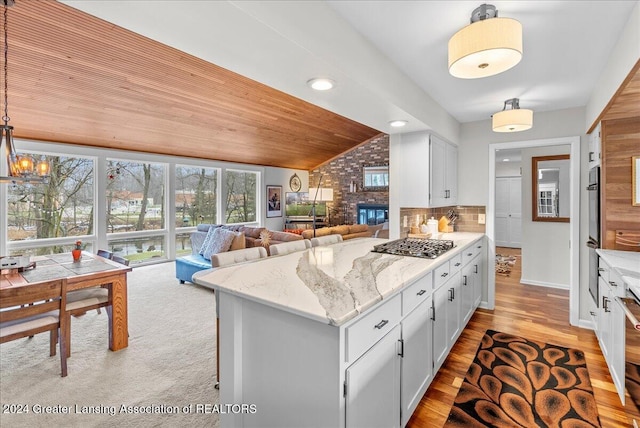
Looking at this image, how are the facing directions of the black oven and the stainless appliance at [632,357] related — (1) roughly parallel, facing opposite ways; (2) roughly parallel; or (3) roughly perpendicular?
roughly parallel

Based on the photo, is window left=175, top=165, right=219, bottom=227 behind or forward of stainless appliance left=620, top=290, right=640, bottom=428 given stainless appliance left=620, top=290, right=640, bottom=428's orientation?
forward

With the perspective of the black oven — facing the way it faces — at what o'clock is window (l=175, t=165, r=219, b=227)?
The window is roughly at 12 o'clock from the black oven.

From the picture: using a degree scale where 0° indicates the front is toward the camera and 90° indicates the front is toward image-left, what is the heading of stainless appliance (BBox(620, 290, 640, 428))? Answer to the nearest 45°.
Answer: approximately 90°

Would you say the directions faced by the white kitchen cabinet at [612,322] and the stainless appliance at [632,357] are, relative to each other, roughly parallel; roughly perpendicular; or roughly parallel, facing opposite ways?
roughly parallel

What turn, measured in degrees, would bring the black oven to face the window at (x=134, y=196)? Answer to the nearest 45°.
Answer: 0° — it already faces it

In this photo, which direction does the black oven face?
to the viewer's left

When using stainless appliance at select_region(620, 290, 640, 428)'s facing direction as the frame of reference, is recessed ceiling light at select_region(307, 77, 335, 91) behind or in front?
in front

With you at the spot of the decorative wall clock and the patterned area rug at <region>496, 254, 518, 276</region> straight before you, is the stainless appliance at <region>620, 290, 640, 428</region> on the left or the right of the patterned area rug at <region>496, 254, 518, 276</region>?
right

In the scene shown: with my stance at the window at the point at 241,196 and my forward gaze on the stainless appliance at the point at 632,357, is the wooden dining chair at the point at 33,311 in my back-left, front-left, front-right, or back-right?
front-right

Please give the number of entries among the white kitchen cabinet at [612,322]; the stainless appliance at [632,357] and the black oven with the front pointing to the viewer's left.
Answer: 3

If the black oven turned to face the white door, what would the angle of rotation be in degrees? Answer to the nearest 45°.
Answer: approximately 90° to its right

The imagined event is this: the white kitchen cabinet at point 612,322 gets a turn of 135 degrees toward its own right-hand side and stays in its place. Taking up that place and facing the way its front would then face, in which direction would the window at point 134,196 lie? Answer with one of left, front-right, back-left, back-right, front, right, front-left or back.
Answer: back-left

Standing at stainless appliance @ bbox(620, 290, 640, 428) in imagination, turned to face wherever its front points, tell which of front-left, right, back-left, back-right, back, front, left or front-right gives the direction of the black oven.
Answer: right

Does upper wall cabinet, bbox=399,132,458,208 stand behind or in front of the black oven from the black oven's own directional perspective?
in front

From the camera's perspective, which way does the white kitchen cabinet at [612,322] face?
to the viewer's left

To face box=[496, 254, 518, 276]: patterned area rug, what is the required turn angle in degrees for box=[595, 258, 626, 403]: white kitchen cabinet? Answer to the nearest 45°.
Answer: approximately 90° to its right
